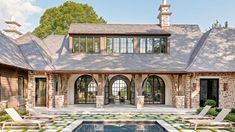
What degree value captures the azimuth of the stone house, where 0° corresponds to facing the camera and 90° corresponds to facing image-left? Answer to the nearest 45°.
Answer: approximately 0°

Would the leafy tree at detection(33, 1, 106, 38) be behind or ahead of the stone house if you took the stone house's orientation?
behind
